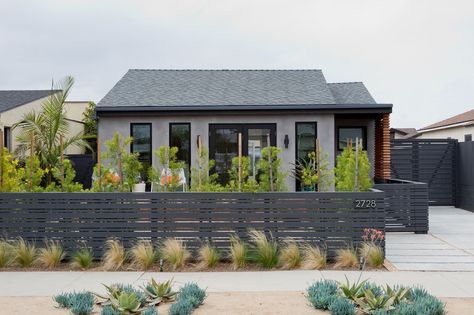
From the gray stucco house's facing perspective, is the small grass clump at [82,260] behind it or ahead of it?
ahead

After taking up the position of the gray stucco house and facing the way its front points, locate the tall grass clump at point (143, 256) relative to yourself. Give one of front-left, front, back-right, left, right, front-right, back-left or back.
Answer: front

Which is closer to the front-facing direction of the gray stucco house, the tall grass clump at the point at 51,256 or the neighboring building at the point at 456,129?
the tall grass clump

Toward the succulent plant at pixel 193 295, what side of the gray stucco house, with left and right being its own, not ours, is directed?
front

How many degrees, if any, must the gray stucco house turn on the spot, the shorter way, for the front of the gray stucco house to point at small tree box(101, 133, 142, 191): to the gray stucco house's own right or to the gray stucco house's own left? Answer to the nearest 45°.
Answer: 0° — it already faces it

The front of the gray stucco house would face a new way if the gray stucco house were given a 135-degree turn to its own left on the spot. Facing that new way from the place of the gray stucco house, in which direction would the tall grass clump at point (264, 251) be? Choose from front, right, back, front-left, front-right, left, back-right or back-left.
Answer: back-right

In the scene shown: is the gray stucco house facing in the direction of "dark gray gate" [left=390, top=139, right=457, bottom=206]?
no

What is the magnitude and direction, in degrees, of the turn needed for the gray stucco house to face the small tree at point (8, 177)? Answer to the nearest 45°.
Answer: approximately 45° to its right

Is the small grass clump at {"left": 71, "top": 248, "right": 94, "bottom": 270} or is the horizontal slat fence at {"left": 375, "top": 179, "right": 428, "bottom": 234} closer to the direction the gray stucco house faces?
the small grass clump

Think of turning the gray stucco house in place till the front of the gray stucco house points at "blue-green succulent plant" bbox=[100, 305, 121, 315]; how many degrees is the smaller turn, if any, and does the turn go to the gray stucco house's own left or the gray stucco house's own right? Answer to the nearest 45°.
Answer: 0° — it already faces it

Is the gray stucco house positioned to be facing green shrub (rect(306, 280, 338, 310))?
yes

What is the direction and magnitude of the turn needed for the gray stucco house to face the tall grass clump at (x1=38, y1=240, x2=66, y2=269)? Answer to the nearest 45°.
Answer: approximately 45° to its right

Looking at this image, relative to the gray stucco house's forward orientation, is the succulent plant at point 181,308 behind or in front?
in front

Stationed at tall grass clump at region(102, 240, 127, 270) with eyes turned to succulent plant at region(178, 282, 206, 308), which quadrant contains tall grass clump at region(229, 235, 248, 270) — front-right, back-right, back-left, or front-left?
front-left

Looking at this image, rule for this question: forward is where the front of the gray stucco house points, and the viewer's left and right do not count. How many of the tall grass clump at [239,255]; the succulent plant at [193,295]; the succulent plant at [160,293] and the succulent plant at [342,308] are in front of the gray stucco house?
4

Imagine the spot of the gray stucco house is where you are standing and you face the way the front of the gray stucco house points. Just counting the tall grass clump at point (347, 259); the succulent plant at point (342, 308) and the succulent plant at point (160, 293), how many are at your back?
0

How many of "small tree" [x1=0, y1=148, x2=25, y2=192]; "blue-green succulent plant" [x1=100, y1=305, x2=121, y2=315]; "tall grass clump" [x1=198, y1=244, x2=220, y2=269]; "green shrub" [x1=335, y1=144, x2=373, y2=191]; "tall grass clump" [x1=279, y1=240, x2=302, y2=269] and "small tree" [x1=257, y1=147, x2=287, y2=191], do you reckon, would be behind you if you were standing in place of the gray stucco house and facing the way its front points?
0

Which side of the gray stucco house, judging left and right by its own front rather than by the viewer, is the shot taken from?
front

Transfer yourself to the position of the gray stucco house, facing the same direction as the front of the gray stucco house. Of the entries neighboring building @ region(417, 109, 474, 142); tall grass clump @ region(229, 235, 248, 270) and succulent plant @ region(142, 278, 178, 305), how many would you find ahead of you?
2

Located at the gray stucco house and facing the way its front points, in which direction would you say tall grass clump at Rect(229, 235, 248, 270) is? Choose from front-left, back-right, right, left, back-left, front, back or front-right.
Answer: front

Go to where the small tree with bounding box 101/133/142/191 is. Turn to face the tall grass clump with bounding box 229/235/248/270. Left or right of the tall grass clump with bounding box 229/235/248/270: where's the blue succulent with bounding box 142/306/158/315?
right
